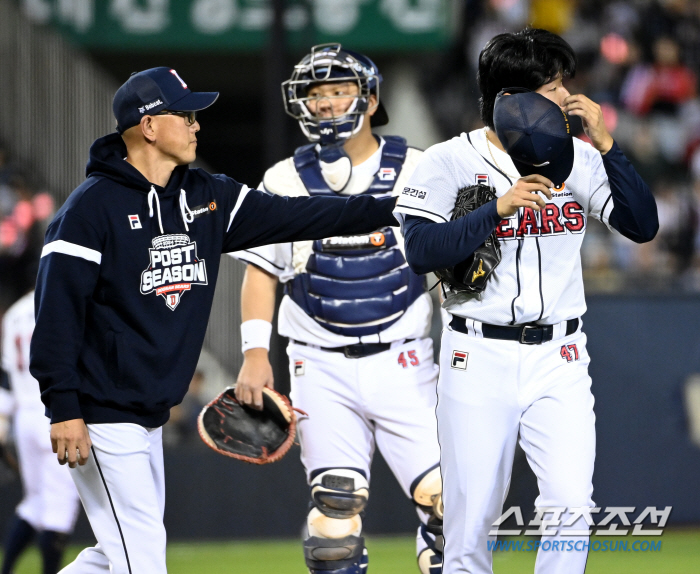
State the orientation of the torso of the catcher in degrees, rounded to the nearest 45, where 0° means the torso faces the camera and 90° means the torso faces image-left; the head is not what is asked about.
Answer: approximately 0°
